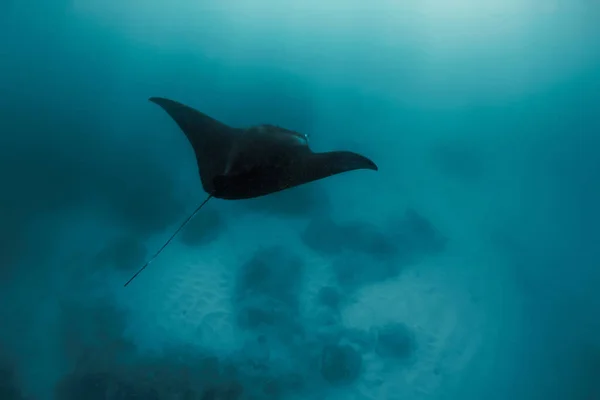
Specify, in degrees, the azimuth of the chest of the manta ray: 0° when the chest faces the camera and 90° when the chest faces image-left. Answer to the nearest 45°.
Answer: approximately 225°
